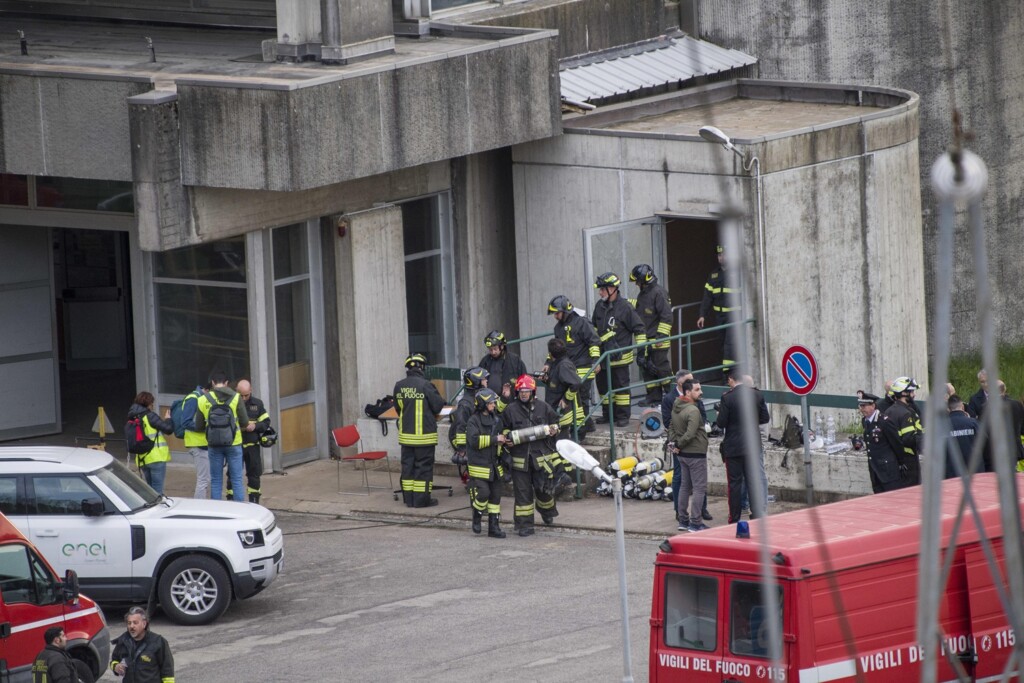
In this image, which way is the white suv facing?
to the viewer's right

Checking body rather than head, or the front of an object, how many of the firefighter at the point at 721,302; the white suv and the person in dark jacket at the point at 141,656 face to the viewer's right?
1

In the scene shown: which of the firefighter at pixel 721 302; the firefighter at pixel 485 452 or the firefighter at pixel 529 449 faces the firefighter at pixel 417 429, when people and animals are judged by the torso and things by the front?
the firefighter at pixel 721 302

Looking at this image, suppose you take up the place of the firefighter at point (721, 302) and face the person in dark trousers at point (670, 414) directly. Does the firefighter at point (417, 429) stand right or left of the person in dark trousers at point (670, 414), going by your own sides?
right

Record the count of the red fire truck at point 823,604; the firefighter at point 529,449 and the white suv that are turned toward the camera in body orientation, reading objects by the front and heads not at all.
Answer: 1

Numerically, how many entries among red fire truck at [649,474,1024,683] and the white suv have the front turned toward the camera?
0

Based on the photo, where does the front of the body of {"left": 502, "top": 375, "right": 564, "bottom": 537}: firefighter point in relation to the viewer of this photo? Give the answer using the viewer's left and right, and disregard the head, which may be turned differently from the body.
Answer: facing the viewer

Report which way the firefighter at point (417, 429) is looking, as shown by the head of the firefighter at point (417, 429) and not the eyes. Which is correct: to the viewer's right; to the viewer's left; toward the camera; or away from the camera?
away from the camera

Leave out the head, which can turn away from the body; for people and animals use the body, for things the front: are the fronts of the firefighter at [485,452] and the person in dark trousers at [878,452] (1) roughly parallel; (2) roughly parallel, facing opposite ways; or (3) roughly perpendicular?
roughly perpendicular

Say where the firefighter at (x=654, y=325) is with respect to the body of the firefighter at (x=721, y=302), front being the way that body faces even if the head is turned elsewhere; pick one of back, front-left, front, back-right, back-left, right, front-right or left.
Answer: front

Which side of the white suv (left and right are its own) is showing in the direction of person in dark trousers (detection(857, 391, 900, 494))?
front
